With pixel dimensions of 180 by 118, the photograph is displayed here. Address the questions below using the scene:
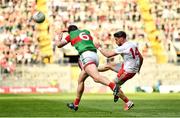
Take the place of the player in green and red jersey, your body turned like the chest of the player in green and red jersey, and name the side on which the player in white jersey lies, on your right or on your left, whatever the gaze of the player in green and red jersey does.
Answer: on your right

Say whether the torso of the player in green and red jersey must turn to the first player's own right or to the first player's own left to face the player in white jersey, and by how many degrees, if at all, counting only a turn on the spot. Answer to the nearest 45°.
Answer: approximately 90° to the first player's own right
